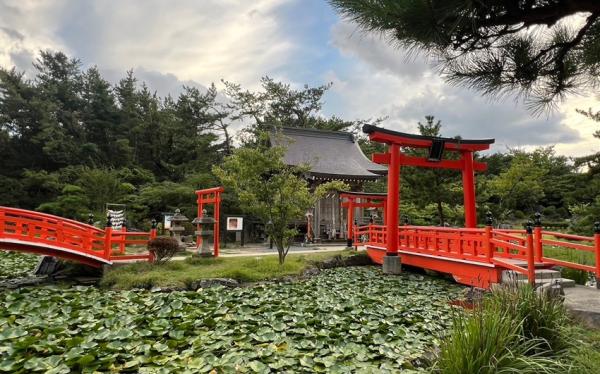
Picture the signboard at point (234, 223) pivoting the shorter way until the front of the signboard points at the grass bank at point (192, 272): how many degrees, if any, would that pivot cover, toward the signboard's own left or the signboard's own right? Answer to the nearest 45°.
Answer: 0° — it already faces it

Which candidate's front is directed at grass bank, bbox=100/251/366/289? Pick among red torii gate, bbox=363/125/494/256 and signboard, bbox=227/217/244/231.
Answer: the signboard

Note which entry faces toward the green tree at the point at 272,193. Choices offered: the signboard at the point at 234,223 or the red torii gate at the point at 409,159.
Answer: the signboard

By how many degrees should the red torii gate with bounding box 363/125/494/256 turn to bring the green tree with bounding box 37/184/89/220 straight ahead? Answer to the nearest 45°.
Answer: approximately 135° to its right

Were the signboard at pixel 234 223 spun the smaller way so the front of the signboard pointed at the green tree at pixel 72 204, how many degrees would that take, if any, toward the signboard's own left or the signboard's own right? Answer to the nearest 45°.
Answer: approximately 135° to the signboard's own right

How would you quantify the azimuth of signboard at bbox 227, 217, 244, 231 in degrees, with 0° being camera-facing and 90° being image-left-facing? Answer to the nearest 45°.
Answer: approximately 0°

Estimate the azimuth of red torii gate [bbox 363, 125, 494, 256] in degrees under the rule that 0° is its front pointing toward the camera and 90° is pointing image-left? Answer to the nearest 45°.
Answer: approximately 315°
